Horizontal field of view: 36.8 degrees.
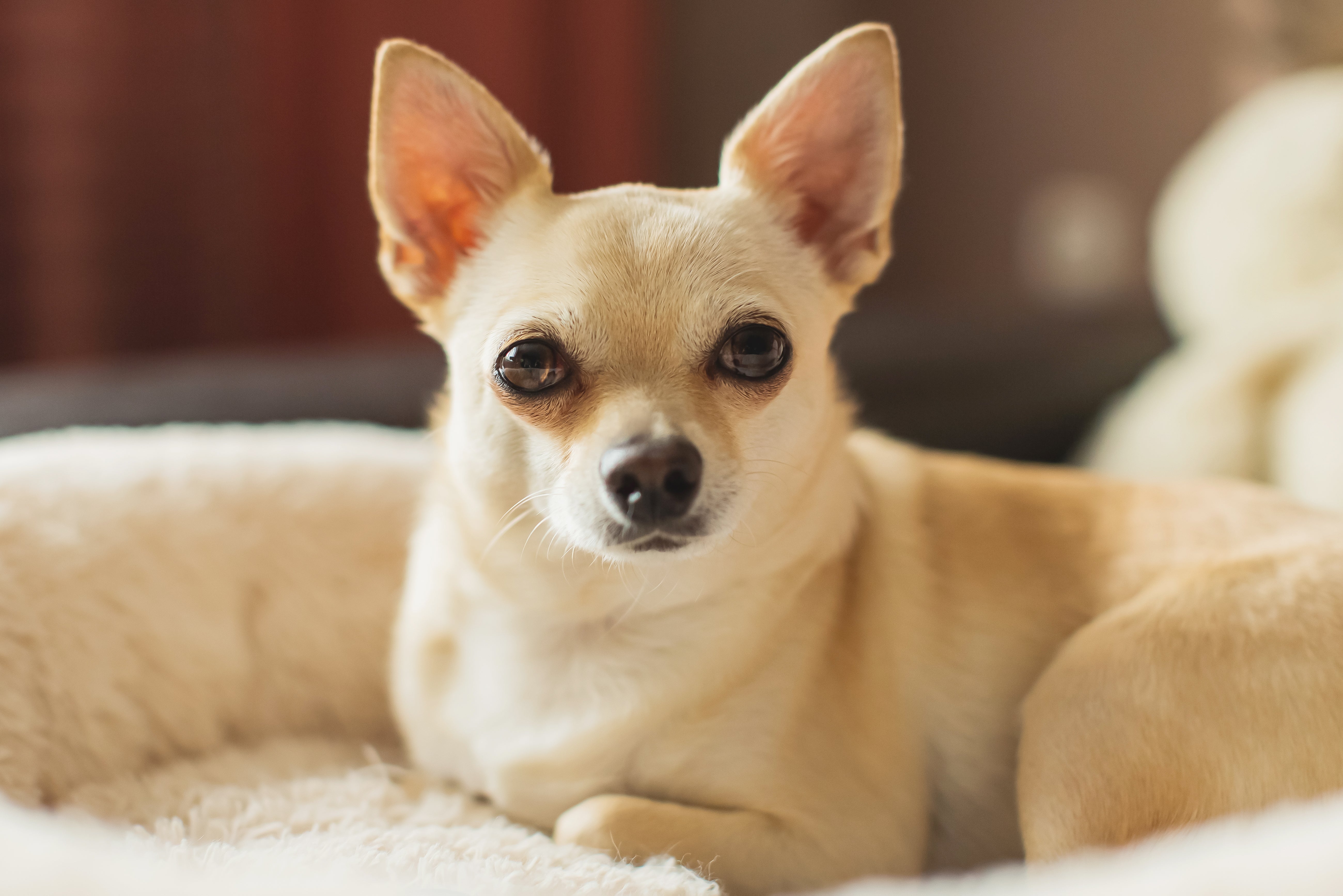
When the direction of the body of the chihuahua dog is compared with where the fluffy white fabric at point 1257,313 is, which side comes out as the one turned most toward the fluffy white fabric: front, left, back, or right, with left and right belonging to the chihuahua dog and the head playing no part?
back

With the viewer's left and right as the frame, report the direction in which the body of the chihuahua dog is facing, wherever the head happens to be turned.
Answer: facing the viewer and to the left of the viewer
